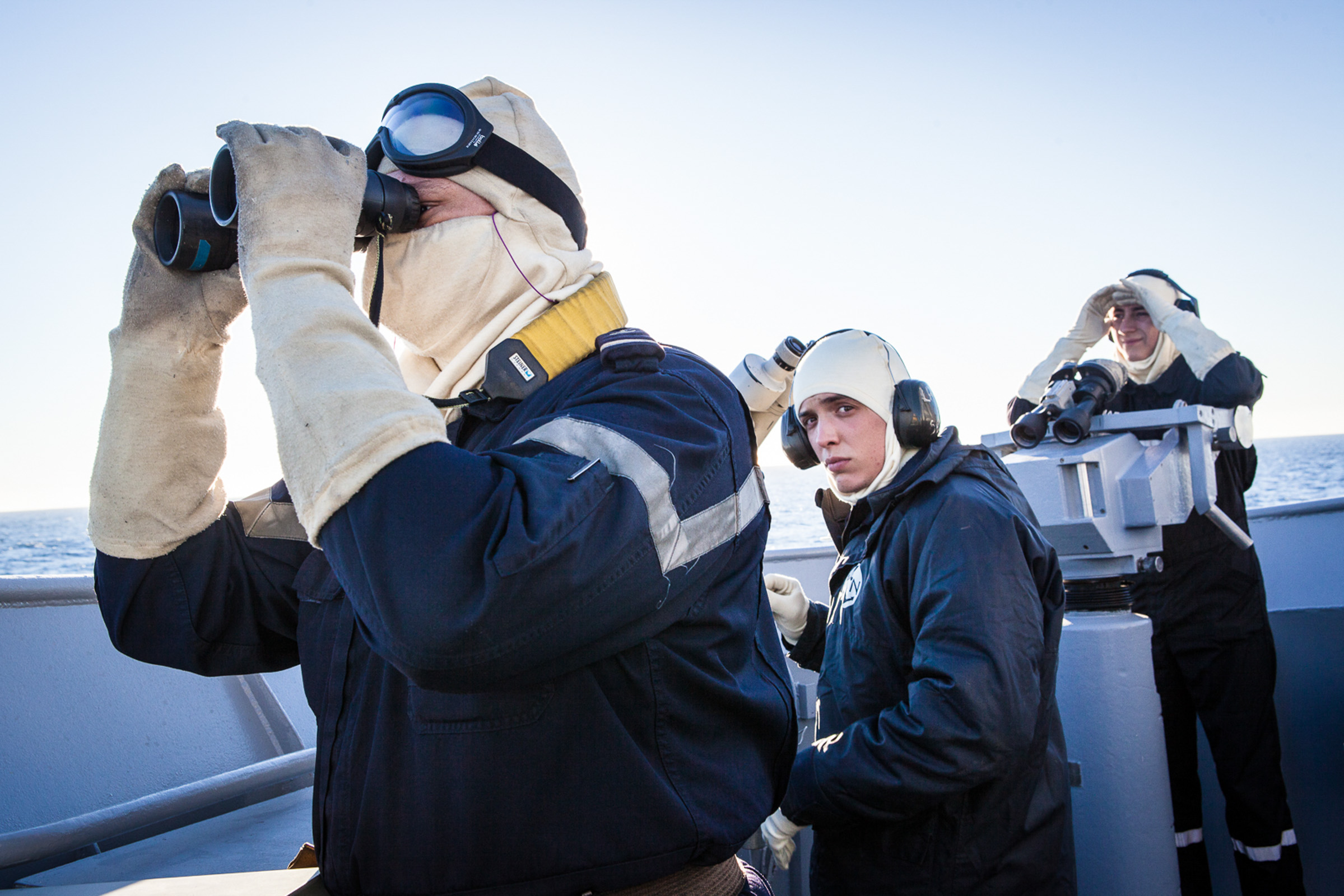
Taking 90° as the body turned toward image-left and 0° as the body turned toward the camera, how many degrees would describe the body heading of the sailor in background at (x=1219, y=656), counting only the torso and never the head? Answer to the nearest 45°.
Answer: approximately 45°

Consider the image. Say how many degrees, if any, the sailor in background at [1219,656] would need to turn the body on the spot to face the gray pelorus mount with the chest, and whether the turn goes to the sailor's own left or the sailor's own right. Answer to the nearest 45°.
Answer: approximately 45° to the sailor's own left
